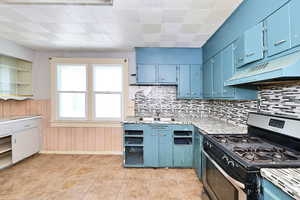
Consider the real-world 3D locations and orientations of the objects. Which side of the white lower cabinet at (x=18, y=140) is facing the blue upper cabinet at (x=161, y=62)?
front

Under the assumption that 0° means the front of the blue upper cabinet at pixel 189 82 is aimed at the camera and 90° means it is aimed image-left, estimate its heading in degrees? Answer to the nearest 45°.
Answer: approximately 0°

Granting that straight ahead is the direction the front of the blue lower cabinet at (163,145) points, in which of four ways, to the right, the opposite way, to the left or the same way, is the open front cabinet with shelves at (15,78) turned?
to the left

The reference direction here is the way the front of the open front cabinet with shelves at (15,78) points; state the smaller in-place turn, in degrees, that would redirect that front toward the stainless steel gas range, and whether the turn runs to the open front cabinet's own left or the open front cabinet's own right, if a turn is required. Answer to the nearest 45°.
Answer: approximately 45° to the open front cabinet's own right

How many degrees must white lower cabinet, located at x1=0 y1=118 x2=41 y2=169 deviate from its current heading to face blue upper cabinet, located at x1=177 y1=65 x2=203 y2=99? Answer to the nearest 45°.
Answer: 0° — it already faces it

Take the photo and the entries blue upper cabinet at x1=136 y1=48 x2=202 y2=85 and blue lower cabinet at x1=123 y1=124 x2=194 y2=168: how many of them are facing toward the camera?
2

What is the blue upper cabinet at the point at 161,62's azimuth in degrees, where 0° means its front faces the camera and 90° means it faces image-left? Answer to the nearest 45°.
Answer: approximately 0°

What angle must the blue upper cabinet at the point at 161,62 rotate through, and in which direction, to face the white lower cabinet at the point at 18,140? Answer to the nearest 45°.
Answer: approximately 90° to its right

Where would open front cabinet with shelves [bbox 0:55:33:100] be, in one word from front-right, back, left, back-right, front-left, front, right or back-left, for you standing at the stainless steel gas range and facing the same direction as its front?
front-right

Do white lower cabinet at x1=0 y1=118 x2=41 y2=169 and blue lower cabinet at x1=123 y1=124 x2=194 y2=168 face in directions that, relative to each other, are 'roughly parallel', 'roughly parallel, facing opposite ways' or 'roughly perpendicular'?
roughly perpendicular

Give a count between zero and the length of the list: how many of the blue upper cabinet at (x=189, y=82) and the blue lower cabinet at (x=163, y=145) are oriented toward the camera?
2

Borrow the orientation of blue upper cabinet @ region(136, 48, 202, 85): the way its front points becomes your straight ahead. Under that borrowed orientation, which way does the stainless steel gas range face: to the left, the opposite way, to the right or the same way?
to the right
